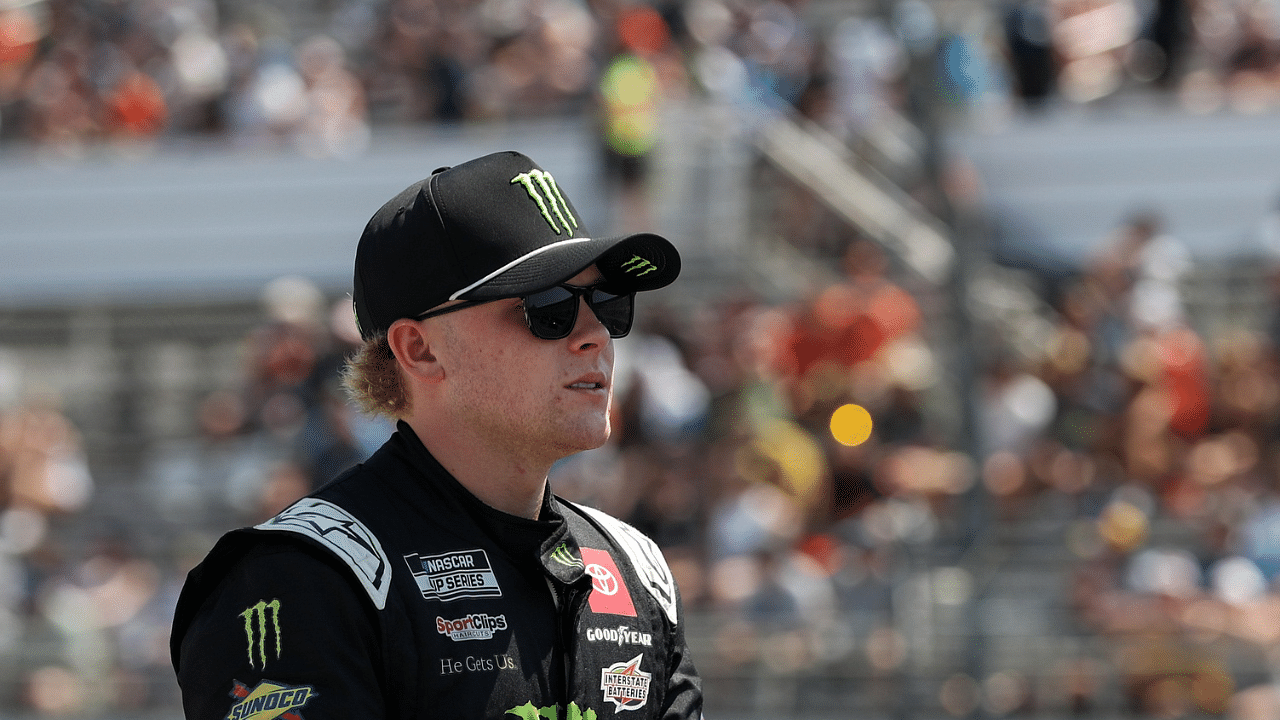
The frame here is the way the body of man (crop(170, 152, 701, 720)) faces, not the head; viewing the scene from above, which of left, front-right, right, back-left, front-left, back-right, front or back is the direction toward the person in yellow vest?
back-left

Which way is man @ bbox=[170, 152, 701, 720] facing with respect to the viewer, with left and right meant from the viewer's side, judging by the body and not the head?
facing the viewer and to the right of the viewer
